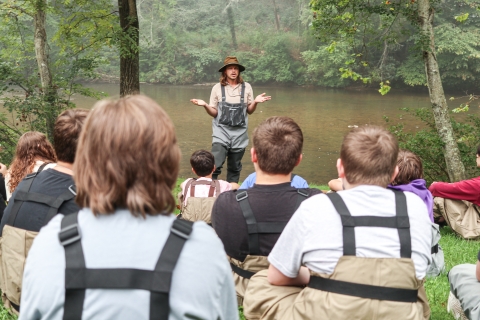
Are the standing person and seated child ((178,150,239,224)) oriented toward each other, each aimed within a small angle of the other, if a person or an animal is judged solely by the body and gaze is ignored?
yes

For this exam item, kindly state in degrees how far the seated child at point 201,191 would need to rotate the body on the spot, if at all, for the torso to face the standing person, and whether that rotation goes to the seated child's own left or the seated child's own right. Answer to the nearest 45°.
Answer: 0° — they already face them

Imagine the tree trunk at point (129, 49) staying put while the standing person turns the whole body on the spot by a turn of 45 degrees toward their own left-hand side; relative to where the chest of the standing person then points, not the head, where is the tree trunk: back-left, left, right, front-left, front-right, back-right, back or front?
back

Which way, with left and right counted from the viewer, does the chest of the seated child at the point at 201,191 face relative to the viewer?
facing away from the viewer

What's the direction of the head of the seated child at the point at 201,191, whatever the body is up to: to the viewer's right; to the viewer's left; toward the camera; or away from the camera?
away from the camera

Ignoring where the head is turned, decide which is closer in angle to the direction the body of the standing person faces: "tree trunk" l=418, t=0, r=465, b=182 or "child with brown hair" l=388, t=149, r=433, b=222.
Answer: the child with brown hair

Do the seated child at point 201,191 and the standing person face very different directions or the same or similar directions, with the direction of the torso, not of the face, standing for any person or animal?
very different directions

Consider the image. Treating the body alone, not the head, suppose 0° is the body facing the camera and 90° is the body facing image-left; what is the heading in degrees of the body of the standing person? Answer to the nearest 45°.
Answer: approximately 0°

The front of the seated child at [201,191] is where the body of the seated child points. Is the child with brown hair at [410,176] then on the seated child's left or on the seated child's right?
on the seated child's right

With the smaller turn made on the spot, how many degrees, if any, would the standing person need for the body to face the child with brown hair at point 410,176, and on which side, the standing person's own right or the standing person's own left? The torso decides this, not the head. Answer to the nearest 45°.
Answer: approximately 45° to the standing person's own left

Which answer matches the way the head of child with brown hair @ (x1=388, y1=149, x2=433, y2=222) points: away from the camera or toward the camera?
away from the camera

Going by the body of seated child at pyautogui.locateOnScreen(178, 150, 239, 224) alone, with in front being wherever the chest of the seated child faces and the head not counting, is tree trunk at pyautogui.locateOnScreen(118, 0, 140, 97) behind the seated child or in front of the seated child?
in front

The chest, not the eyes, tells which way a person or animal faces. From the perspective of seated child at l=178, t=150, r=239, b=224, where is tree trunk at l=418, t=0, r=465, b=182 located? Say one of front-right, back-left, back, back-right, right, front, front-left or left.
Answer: front-right

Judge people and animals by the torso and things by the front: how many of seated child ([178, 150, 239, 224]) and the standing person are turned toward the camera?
1
